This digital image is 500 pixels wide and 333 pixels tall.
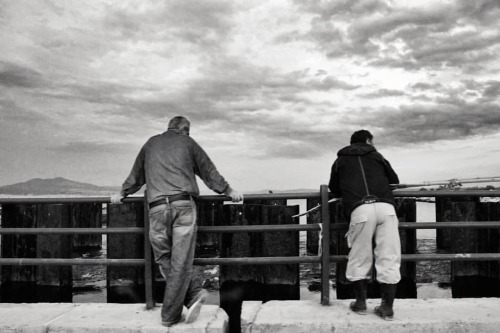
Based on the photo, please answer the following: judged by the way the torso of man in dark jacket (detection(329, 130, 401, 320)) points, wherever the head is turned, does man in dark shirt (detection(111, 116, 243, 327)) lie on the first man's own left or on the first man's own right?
on the first man's own left

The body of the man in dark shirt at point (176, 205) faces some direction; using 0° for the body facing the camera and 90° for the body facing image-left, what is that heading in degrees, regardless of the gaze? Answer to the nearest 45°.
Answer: approximately 180°

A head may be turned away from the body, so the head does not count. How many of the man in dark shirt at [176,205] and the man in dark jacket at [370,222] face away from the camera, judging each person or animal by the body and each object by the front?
2

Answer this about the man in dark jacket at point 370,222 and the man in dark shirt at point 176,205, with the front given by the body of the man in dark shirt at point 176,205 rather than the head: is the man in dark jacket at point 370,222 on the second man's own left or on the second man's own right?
on the second man's own right

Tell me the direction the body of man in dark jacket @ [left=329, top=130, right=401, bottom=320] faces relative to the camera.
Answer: away from the camera

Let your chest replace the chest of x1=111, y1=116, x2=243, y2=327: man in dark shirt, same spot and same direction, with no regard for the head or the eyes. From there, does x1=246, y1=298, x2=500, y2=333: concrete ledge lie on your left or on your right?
on your right
